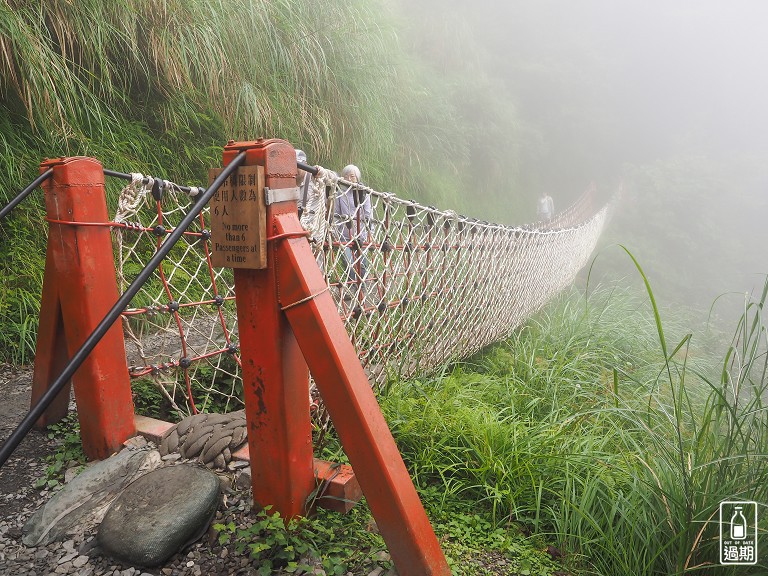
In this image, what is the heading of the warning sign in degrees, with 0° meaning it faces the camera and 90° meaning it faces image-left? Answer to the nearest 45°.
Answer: approximately 45°
